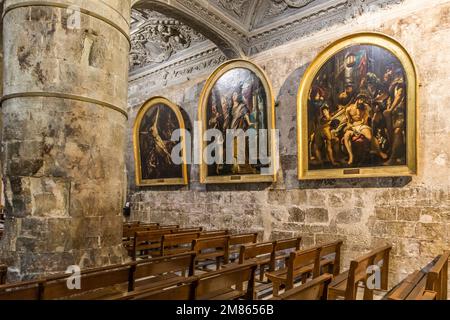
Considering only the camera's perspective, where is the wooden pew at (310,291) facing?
facing away from the viewer and to the left of the viewer

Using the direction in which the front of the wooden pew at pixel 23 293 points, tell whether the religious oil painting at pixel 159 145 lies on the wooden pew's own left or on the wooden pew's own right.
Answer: on the wooden pew's own right

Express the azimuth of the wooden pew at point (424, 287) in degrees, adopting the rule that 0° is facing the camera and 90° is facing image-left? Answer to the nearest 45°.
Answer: approximately 135°

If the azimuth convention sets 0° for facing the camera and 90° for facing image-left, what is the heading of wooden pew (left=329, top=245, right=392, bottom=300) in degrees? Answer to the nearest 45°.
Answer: approximately 135°

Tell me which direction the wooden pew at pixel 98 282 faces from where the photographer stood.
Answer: facing away from the viewer and to the left of the viewer
